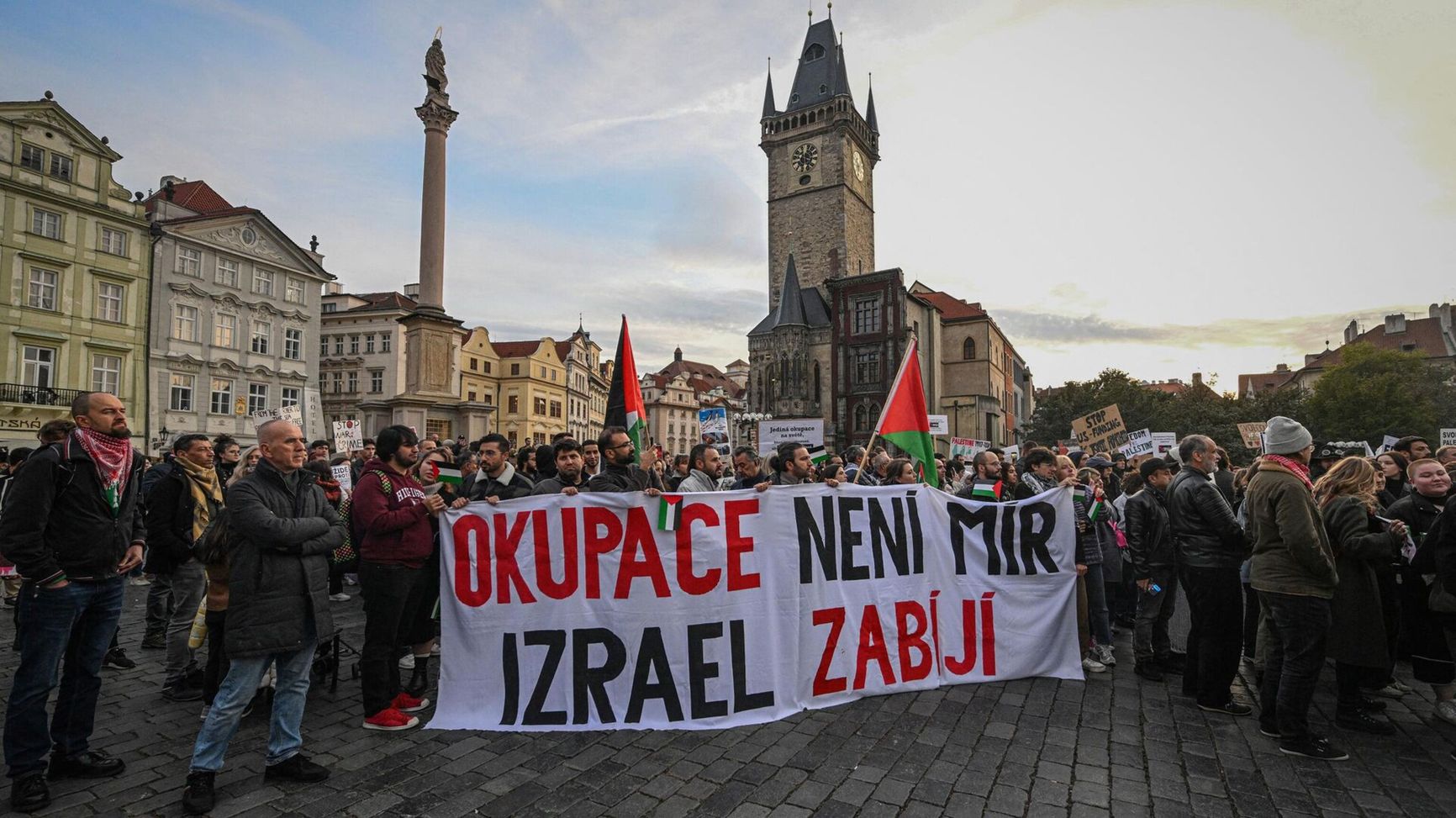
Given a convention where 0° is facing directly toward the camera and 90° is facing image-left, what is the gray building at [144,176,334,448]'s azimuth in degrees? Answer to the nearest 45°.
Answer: approximately 315°

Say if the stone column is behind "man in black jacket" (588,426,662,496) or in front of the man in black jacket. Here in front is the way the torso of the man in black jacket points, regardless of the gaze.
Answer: behind

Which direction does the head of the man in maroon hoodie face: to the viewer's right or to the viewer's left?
to the viewer's right

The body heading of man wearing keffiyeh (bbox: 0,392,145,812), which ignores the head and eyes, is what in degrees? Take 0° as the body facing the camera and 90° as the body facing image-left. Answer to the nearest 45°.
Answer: approximately 315°

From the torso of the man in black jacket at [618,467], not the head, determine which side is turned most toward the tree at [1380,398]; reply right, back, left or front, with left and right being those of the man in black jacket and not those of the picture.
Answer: left

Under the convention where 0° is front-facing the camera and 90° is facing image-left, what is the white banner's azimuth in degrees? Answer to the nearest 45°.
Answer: approximately 0°

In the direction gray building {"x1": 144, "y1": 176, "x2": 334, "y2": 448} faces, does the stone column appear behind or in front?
in front

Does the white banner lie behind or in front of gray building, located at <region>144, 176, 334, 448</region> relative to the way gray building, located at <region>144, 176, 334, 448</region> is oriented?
in front

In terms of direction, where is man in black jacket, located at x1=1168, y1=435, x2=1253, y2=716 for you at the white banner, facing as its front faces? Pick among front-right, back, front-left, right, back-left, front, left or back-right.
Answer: left

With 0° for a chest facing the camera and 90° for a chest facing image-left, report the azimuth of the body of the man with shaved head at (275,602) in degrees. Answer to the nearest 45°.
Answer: approximately 315°

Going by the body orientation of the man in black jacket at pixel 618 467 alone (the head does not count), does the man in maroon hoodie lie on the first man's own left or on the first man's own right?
on the first man's own right
